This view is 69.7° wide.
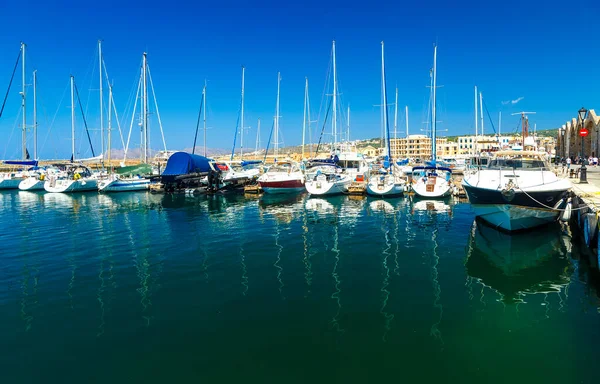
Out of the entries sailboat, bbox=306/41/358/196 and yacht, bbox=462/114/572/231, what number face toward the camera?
1
